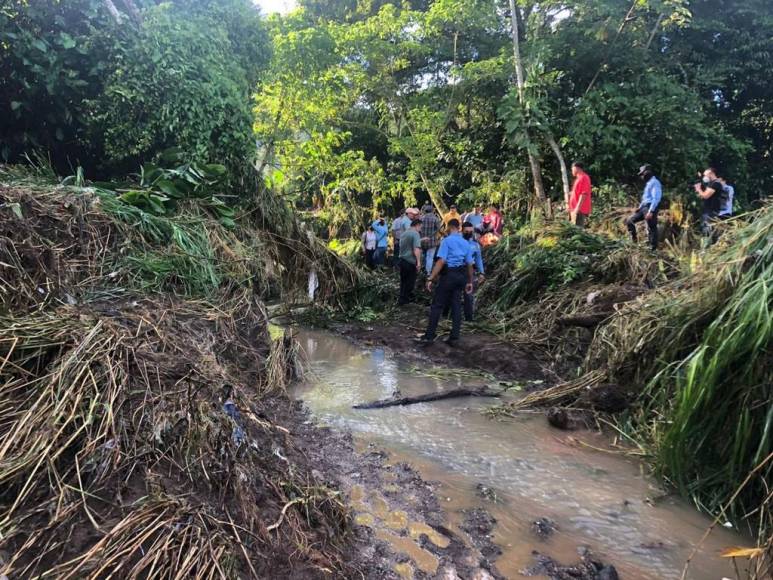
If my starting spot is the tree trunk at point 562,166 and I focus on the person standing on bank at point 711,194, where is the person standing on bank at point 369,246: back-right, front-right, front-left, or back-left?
back-right

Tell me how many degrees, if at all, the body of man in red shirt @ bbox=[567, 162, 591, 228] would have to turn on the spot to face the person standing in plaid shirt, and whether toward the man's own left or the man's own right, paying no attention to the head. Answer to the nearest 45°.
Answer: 0° — they already face them

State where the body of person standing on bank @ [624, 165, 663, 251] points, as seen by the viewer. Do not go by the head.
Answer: to the viewer's left

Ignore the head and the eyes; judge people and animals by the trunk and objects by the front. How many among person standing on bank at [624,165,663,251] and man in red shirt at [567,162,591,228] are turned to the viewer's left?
2

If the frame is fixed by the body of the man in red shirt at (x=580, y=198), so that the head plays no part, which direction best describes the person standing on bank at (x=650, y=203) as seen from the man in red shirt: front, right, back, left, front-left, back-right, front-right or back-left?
back-left

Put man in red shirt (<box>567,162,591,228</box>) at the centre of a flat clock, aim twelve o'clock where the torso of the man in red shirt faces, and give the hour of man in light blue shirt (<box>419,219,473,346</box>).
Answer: The man in light blue shirt is roughly at 10 o'clock from the man in red shirt.

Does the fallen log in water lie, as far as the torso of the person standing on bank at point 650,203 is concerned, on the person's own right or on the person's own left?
on the person's own left

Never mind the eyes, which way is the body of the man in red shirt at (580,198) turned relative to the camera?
to the viewer's left

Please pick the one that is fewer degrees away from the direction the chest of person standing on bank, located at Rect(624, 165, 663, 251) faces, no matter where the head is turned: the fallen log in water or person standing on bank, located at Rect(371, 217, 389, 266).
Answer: the person standing on bank

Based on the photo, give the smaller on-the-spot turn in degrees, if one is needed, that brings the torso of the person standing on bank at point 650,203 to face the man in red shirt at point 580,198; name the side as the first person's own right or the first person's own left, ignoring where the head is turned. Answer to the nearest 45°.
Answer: approximately 45° to the first person's own right

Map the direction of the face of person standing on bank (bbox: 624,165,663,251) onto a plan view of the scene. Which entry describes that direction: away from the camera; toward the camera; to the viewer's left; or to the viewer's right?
to the viewer's left

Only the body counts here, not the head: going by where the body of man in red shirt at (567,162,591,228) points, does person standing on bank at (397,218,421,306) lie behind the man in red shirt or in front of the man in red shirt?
in front

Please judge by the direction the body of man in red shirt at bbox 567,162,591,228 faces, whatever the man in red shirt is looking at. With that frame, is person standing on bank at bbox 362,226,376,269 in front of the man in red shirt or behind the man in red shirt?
in front
